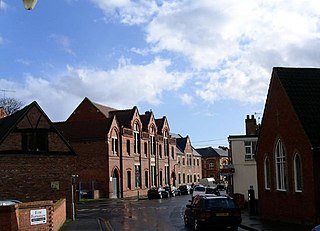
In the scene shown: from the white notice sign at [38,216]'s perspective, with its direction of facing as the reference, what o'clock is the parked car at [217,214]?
The parked car is roughly at 9 o'clock from the white notice sign.

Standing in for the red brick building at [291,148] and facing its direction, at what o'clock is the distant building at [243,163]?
The distant building is roughly at 4 o'clock from the red brick building.

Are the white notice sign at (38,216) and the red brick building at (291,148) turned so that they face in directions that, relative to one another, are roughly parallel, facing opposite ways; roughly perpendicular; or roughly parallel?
roughly perpendicular

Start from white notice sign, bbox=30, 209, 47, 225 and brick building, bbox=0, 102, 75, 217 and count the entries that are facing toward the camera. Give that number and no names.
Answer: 2

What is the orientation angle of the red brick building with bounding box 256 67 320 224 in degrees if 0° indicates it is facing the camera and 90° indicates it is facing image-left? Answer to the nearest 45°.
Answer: approximately 45°

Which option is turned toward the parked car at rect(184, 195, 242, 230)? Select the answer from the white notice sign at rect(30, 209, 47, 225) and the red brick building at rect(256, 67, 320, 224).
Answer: the red brick building

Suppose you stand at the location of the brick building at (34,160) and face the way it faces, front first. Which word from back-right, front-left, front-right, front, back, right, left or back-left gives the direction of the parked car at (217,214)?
front-left

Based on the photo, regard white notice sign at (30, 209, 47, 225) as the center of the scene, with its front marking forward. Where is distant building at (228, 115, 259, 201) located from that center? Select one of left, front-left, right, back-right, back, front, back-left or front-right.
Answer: back-left
